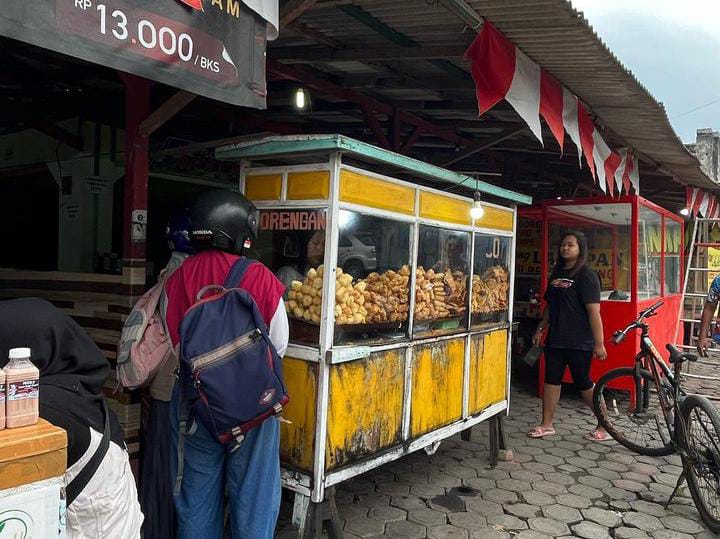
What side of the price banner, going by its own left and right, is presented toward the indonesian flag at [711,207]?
left

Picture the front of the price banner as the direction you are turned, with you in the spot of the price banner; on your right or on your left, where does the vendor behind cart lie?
on your left

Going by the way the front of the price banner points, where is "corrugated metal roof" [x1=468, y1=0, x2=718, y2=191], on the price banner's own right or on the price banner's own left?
on the price banner's own left

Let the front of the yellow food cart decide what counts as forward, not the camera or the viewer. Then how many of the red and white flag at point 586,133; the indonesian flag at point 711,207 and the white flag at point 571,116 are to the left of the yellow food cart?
3

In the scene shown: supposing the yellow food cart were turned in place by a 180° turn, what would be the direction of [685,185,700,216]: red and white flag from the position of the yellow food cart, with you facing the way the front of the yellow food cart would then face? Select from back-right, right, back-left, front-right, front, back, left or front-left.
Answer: right

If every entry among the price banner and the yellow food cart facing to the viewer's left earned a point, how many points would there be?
0

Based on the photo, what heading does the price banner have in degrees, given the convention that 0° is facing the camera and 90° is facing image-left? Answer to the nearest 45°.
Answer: approximately 315°

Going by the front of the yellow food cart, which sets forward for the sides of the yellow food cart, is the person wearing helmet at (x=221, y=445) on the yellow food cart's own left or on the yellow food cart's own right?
on the yellow food cart's own right

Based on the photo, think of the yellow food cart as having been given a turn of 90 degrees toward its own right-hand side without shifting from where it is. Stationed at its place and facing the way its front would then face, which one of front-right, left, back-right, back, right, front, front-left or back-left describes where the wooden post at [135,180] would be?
front-right
